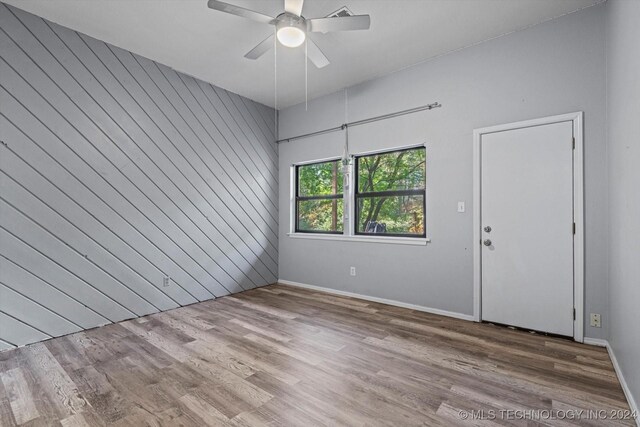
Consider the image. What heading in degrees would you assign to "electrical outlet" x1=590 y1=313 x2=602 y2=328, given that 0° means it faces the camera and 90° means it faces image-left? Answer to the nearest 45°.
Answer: approximately 0°

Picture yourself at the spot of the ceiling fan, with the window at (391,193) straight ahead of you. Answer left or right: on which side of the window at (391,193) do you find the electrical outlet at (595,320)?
right

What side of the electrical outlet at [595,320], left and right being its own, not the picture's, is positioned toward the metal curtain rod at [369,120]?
right

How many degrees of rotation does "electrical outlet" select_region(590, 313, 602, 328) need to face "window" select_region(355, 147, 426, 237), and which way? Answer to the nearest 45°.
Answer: approximately 90° to its right

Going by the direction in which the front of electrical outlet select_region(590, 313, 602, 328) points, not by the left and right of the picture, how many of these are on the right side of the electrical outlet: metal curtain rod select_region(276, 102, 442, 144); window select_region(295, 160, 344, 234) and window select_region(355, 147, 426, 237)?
3
